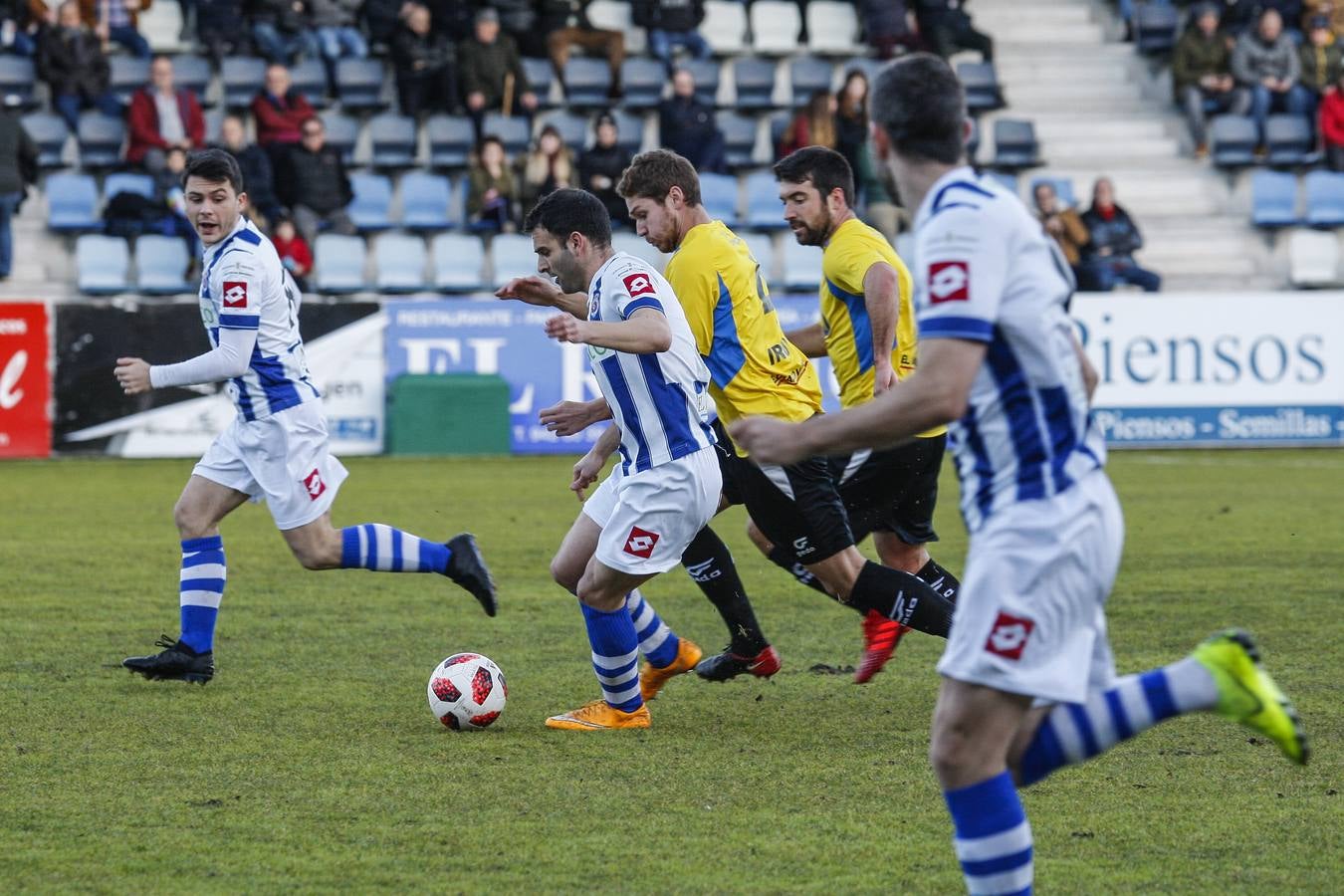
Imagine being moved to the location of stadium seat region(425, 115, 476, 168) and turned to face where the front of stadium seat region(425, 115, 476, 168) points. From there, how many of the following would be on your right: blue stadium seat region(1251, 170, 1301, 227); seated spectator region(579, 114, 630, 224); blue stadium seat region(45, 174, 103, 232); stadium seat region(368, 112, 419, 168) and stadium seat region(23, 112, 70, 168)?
3

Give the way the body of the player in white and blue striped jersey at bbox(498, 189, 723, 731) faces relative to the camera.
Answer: to the viewer's left

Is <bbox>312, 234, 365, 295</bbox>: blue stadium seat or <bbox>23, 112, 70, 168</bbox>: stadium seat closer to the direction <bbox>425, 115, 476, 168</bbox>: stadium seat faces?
the blue stadium seat

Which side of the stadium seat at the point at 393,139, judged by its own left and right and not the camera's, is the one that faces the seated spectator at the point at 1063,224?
left

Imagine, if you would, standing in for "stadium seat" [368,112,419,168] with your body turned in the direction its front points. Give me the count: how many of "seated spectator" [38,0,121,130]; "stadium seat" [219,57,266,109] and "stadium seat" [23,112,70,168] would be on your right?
3

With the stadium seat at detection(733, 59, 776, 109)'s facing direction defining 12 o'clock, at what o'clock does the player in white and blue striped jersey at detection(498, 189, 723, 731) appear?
The player in white and blue striped jersey is roughly at 12 o'clock from the stadium seat.

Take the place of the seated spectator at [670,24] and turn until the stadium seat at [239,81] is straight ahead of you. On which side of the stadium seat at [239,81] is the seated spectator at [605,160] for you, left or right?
left
